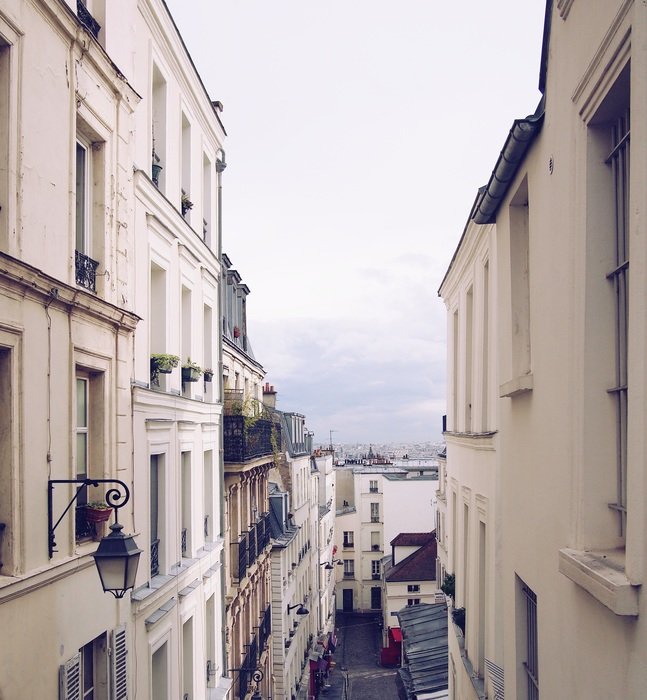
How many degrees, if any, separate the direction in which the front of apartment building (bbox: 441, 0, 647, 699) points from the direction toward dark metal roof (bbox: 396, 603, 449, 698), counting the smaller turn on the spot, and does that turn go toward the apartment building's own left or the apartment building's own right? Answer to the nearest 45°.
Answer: approximately 90° to the apartment building's own right

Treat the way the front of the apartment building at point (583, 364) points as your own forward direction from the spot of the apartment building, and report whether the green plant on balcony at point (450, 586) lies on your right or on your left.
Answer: on your right

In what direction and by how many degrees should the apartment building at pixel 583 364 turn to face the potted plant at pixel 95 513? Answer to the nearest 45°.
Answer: approximately 45° to its right

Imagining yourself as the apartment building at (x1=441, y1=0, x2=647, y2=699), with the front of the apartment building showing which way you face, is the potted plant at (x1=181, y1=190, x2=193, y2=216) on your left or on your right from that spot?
on your right

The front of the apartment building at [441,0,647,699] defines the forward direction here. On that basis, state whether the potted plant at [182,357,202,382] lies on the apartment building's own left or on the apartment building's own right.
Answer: on the apartment building's own right

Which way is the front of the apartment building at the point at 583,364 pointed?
to the viewer's left
